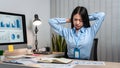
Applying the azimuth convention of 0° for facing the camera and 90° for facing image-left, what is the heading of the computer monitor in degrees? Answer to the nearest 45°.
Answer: approximately 315°

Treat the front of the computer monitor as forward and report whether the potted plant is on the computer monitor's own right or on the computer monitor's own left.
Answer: on the computer monitor's own left

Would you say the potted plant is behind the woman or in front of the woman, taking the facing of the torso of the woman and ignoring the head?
behind

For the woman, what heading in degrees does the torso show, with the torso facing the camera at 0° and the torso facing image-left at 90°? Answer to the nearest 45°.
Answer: approximately 0°

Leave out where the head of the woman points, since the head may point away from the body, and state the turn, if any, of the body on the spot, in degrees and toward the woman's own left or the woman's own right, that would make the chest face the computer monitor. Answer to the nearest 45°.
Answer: approximately 90° to the woman's own right
